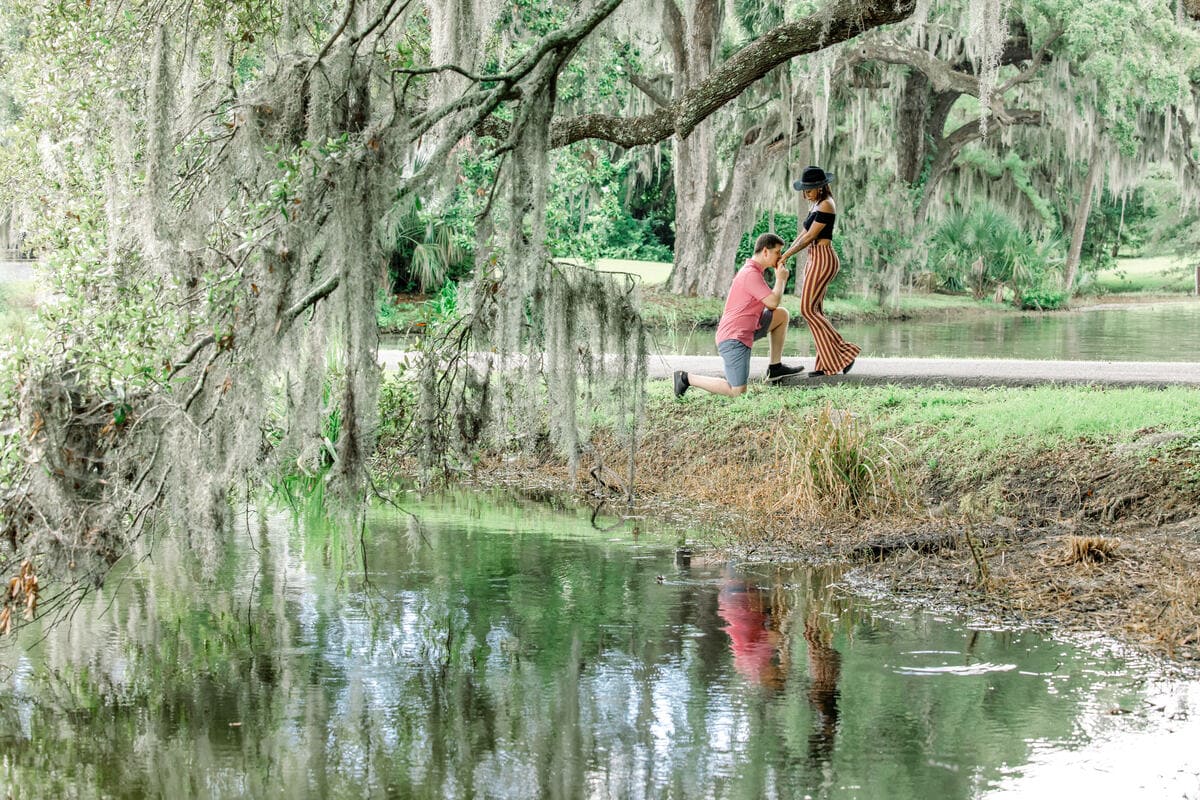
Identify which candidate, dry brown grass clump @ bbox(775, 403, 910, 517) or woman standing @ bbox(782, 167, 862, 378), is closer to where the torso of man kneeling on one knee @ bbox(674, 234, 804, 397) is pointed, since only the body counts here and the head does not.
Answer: the woman standing

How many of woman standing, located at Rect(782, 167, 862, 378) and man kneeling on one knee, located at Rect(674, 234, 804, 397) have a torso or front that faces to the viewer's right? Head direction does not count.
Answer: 1

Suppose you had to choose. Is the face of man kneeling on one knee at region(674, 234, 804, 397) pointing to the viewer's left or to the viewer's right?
to the viewer's right

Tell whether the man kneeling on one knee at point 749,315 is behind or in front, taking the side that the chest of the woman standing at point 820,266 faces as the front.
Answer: in front

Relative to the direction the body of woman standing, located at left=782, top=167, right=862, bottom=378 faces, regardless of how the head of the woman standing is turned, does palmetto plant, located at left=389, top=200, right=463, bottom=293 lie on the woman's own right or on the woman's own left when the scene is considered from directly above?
on the woman's own right

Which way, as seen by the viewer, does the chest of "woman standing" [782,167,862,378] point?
to the viewer's left

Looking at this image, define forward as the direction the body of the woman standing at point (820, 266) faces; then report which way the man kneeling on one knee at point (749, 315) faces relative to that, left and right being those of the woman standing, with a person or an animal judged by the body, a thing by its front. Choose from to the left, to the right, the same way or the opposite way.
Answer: the opposite way

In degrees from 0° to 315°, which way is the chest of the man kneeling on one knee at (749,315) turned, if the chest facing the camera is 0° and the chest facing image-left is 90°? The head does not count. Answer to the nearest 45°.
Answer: approximately 270°

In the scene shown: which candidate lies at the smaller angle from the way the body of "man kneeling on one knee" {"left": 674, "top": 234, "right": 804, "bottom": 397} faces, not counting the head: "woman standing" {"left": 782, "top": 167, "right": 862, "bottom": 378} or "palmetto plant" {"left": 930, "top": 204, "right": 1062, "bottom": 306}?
the woman standing

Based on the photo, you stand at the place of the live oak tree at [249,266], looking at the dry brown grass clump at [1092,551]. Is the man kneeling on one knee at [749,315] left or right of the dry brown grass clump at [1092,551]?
left

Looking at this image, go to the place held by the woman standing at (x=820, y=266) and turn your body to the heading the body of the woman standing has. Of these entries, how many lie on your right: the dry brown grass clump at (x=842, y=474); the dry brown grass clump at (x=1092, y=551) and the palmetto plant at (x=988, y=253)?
1

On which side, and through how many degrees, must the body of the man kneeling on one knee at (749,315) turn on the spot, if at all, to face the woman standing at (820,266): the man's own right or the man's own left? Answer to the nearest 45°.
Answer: approximately 45° to the man's own left
